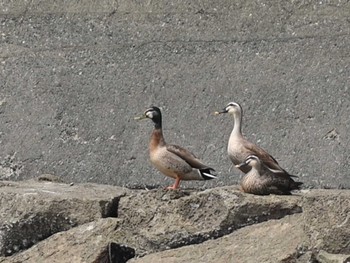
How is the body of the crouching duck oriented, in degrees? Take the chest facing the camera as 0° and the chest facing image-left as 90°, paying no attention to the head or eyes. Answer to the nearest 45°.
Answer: approximately 90°

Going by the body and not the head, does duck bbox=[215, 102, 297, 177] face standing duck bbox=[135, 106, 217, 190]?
yes

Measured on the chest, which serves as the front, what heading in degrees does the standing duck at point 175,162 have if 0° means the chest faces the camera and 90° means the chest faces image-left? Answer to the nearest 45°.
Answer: approximately 90°

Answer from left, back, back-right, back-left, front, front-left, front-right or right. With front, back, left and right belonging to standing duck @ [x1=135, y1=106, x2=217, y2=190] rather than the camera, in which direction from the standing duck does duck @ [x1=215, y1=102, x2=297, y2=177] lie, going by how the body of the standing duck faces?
back

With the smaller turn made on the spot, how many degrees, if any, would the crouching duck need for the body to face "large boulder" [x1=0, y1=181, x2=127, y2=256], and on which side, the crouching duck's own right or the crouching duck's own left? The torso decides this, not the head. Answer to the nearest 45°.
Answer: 0° — it already faces it

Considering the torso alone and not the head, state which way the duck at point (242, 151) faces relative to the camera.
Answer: to the viewer's left
